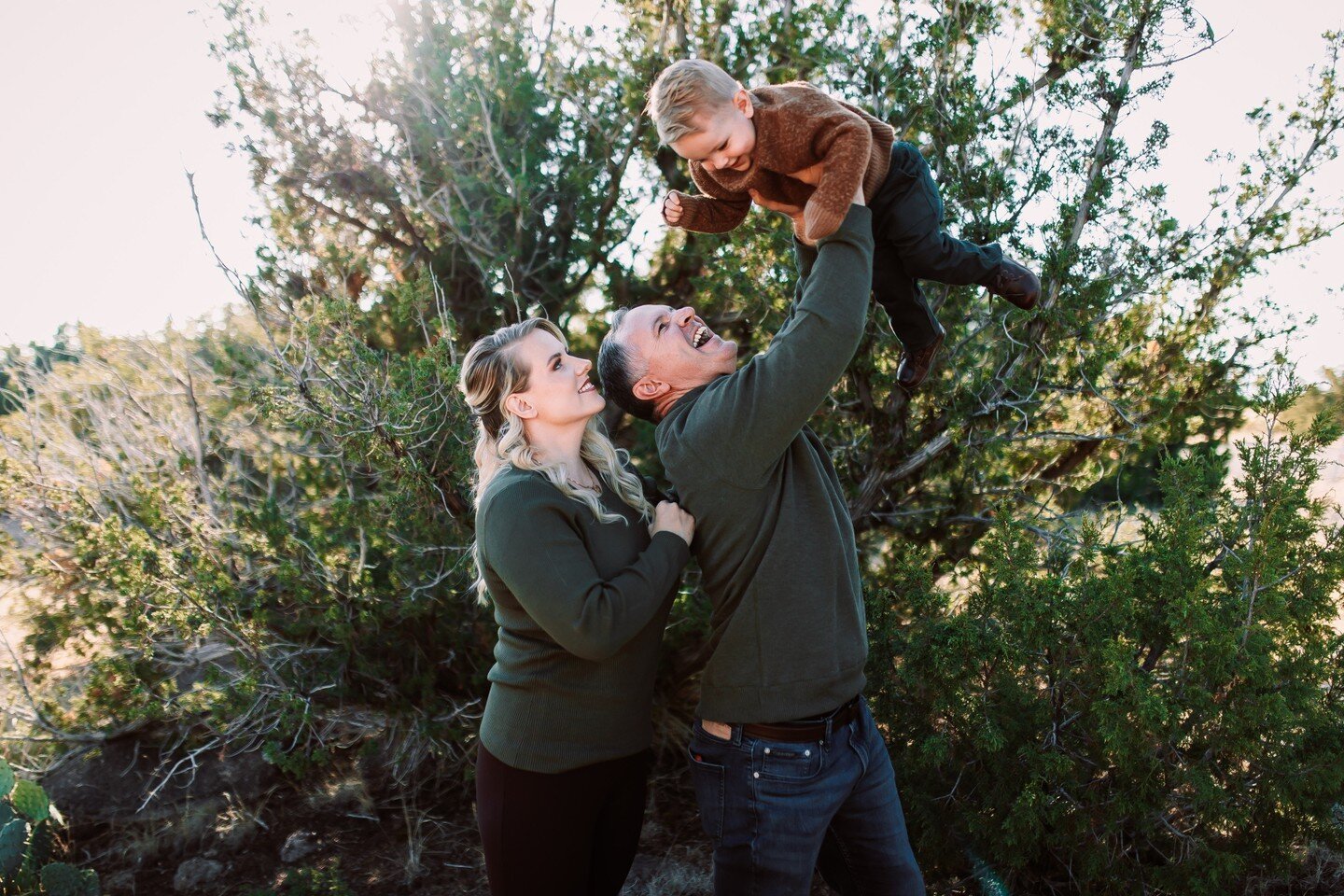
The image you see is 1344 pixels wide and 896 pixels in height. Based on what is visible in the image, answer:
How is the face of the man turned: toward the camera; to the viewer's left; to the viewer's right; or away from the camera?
to the viewer's right

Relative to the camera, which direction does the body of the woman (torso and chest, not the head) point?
to the viewer's right

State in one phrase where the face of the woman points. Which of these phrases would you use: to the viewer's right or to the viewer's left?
to the viewer's right
